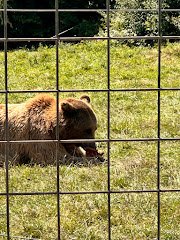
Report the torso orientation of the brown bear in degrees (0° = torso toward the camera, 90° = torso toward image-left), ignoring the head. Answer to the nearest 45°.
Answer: approximately 270°
